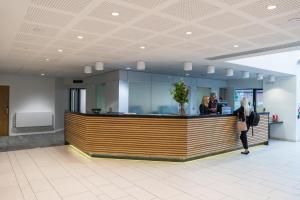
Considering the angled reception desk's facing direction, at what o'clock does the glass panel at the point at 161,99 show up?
The glass panel is roughly at 6 o'clock from the angled reception desk.

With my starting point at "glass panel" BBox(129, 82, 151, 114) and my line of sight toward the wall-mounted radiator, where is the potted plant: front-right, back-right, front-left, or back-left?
back-left

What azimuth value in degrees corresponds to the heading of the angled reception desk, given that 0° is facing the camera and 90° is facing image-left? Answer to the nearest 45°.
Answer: approximately 0°

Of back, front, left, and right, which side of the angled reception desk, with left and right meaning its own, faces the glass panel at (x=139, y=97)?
back

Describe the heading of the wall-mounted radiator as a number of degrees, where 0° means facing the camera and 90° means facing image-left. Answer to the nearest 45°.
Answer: approximately 0°

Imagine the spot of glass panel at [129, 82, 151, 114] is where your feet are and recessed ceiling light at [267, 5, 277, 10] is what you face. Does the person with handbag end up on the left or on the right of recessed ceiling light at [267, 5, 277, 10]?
left

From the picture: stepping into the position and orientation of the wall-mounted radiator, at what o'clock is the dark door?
The dark door is roughly at 3 o'clock from the wall-mounted radiator.

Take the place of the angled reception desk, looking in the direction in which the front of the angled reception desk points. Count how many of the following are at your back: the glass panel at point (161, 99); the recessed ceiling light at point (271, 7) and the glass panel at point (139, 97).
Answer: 2

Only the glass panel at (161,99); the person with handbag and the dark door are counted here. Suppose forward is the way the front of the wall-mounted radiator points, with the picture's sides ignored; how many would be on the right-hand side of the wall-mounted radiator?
1

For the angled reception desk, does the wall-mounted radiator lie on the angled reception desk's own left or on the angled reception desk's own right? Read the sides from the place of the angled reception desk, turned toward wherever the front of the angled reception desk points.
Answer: on the angled reception desk's own right

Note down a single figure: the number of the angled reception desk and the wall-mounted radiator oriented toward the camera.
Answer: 2

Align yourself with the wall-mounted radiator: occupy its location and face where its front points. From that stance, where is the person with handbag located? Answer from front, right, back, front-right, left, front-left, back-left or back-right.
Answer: front-left
